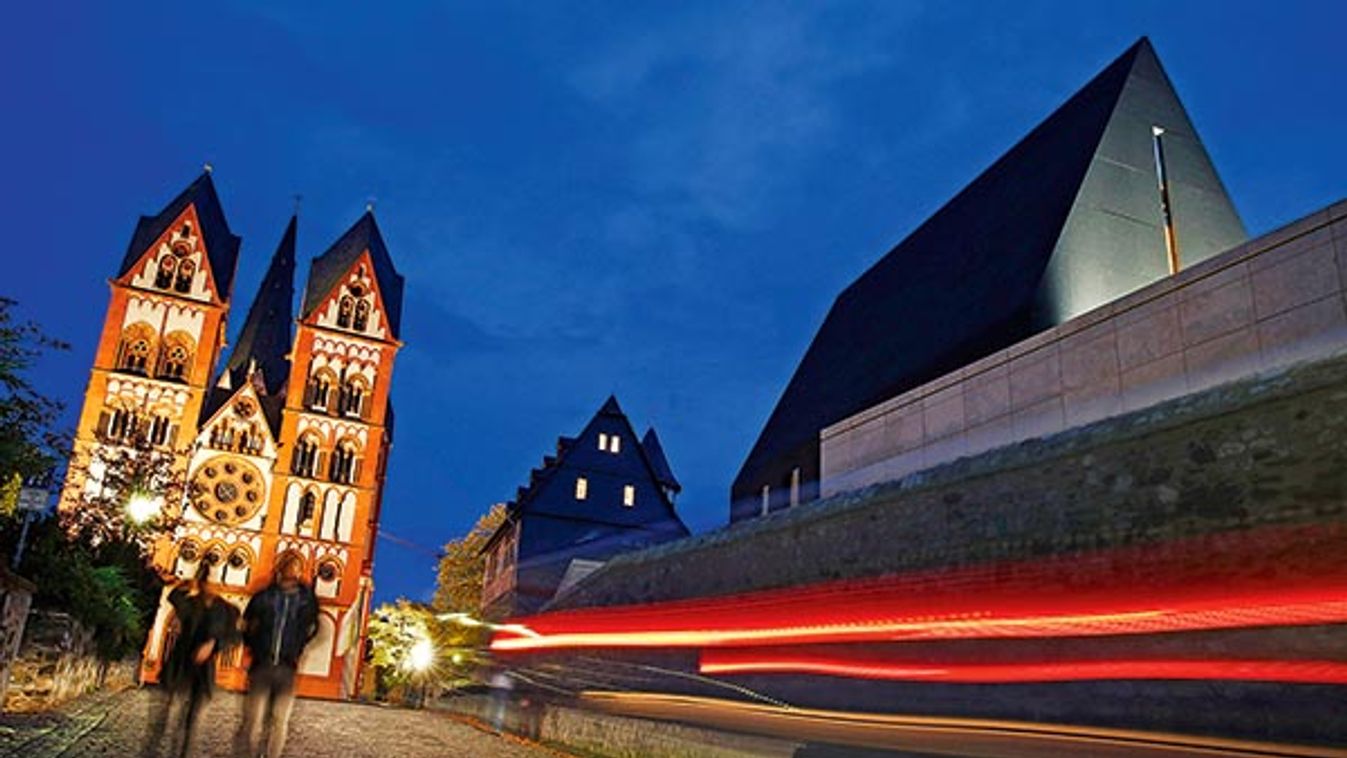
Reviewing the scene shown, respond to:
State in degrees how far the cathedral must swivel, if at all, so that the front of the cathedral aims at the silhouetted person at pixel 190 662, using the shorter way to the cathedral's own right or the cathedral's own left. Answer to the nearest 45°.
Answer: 0° — it already faces them

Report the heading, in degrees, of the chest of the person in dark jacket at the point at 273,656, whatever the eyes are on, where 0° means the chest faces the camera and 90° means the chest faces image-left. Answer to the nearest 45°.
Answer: approximately 0°

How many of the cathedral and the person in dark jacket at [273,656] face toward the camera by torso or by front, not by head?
2
